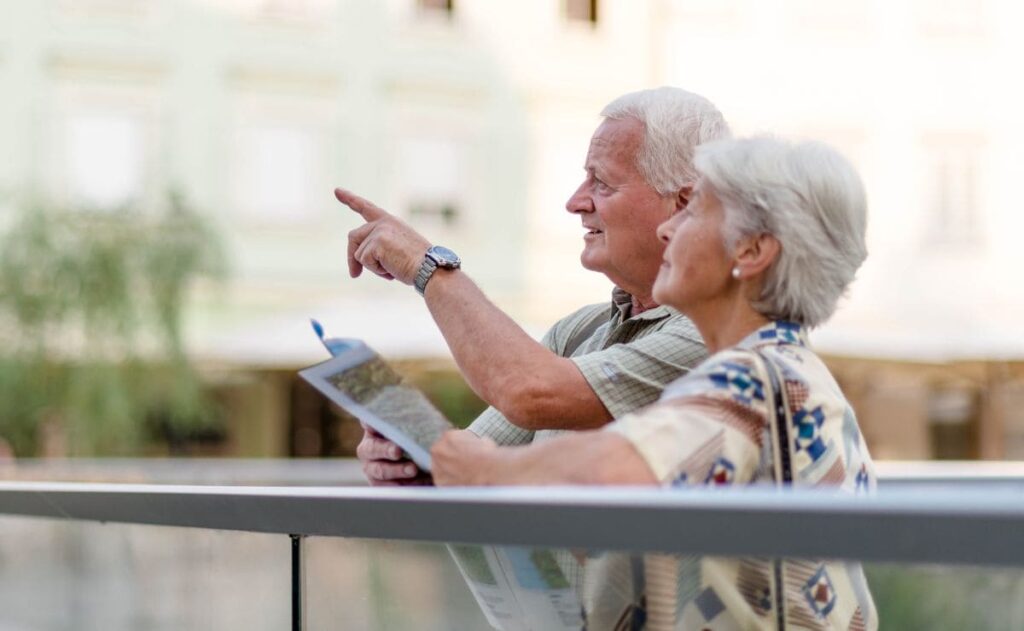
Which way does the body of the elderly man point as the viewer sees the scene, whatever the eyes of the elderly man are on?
to the viewer's left

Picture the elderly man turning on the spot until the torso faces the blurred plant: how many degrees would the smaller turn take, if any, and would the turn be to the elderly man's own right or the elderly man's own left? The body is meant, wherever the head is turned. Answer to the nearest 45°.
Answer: approximately 90° to the elderly man's own right

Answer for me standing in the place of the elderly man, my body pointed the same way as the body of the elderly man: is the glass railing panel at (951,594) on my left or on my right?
on my left

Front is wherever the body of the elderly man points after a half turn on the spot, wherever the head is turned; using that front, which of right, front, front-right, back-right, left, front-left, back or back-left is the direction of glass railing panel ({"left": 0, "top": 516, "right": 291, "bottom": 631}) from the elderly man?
back

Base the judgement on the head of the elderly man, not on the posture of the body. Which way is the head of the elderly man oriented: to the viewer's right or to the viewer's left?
to the viewer's left

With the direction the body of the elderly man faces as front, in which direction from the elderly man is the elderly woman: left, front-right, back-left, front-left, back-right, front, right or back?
left
